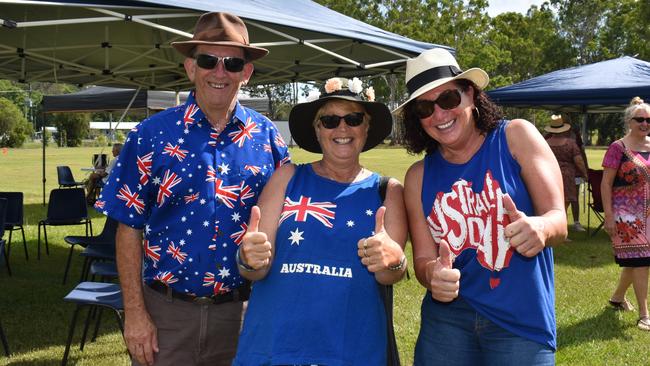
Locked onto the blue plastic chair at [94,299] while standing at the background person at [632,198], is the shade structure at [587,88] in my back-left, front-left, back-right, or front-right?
back-right

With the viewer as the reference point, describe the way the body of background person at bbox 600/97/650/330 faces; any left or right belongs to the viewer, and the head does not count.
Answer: facing the viewer and to the right of the viewer

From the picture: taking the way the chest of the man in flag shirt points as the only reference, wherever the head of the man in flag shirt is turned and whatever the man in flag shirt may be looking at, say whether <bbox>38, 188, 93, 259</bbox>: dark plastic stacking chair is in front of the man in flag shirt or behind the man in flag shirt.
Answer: behind

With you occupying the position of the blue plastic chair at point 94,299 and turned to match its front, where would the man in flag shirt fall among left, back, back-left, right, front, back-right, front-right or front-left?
left

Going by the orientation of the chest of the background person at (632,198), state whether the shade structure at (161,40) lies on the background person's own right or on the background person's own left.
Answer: on the background person's own right

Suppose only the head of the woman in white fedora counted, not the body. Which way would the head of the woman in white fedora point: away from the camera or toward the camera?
toward the camera

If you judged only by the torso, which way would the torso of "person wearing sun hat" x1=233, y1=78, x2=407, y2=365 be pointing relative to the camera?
toward the camera

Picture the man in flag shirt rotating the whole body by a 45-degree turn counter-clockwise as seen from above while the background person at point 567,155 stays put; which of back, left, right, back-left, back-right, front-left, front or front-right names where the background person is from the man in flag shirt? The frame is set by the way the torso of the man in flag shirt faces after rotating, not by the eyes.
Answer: left

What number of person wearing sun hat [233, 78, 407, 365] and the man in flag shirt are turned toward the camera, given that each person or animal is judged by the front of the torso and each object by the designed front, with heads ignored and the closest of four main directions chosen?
2

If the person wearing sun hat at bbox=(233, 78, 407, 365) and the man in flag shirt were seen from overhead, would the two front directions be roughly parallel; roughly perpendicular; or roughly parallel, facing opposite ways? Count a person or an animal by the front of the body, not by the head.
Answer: roughly parallel
